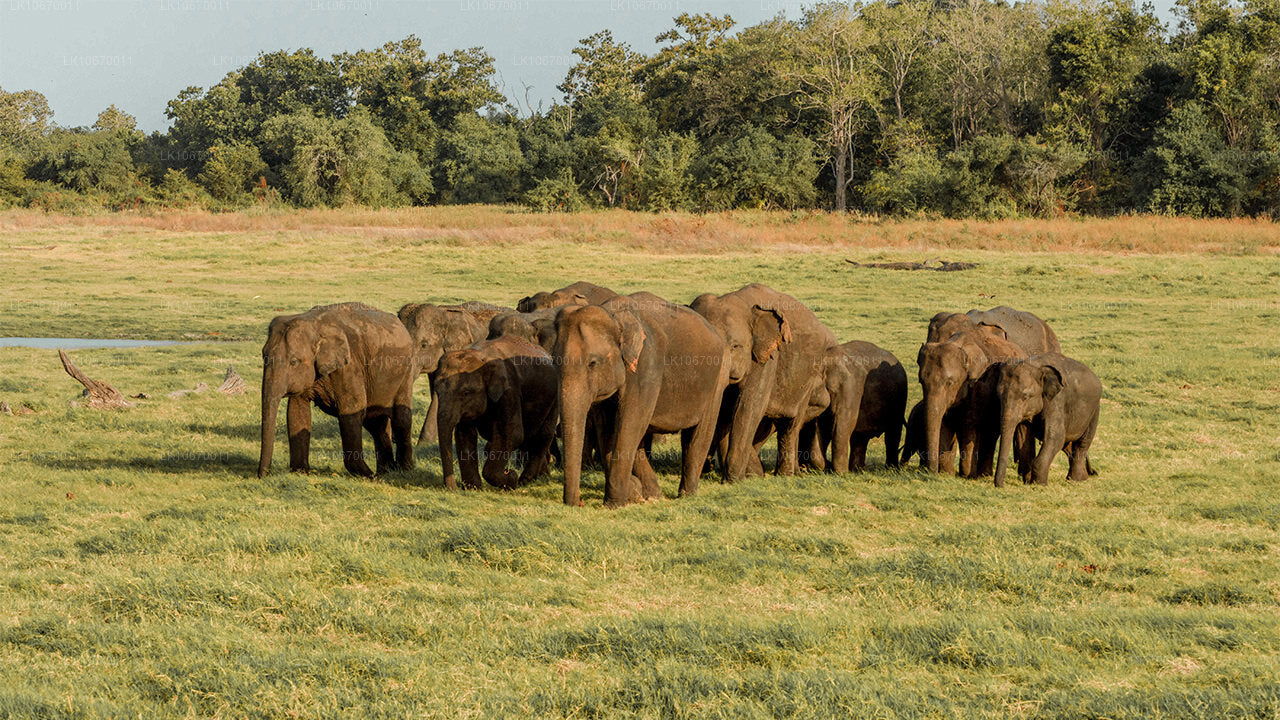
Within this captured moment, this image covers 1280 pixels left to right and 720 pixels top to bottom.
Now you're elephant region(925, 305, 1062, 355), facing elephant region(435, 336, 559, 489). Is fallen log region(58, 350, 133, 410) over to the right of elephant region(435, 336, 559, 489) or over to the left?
right

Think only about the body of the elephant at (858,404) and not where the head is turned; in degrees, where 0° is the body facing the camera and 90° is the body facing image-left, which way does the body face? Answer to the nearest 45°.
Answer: approximately 45°

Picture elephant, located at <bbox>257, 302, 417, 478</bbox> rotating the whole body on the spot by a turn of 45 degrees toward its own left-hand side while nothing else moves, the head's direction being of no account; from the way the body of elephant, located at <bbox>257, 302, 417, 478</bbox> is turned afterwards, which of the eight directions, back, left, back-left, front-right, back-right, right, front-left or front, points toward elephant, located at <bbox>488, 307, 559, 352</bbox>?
left

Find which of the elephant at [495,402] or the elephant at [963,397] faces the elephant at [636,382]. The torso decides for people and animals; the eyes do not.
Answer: the elephant at [963,397]

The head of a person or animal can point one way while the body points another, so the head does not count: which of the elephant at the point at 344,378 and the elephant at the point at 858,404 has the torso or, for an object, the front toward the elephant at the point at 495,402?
the elephant at the point at 858,404

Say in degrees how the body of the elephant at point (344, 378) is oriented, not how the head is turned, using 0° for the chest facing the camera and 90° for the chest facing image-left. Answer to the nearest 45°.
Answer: approximately 45°

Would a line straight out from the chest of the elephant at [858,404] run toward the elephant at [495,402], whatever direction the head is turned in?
yes

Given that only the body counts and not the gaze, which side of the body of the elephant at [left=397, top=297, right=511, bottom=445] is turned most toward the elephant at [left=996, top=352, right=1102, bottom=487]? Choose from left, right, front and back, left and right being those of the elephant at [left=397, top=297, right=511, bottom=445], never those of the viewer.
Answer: left

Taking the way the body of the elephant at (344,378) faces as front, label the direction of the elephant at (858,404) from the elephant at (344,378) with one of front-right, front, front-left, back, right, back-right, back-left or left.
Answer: back-left

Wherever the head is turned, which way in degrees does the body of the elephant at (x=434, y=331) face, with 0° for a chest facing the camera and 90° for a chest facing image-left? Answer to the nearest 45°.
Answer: approximately 45°
